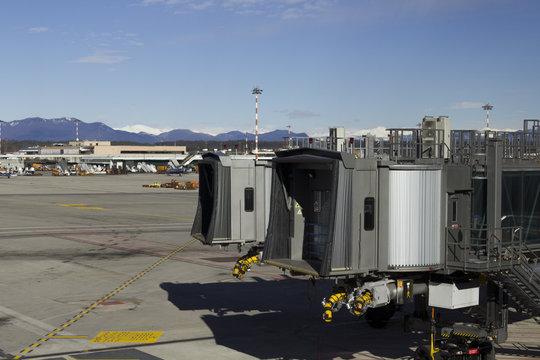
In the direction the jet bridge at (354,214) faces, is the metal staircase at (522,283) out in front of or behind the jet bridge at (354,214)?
behind

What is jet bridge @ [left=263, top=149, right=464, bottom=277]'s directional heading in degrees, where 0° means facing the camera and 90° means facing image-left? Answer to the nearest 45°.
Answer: approximately 45°
